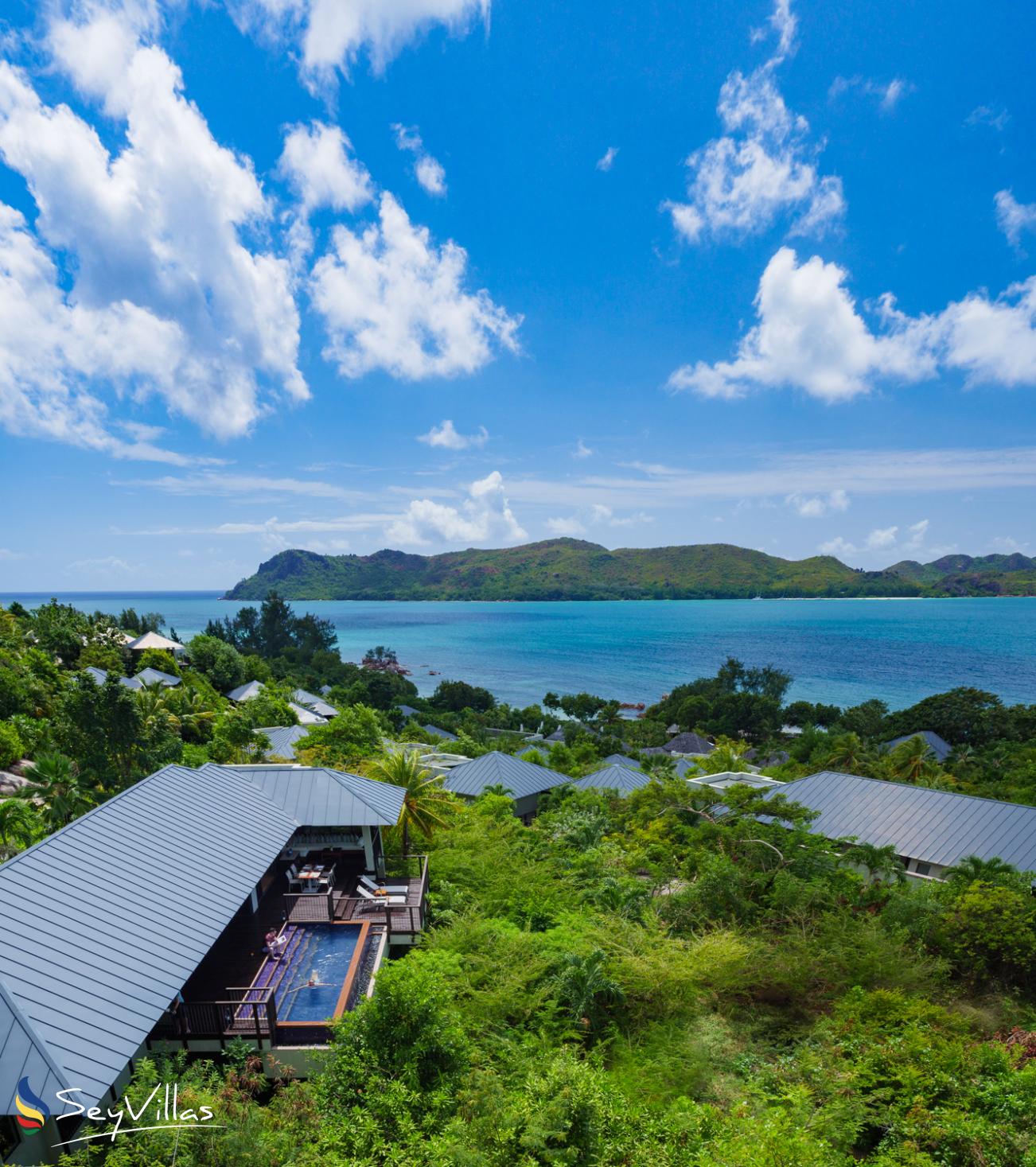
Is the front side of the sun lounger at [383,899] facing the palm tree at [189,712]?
no

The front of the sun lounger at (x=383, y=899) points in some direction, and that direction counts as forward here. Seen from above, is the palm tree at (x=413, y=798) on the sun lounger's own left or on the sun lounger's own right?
on the sun lounger's own left

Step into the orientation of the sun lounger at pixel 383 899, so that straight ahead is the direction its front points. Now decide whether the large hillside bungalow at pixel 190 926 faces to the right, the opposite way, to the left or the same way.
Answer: the same way

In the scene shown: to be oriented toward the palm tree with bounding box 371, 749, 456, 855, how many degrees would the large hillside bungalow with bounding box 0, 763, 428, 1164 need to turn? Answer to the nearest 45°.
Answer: approximately 45° to its left

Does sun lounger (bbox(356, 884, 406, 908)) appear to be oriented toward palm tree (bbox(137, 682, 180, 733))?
no

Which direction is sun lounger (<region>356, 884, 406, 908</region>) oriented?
to the viewer's right

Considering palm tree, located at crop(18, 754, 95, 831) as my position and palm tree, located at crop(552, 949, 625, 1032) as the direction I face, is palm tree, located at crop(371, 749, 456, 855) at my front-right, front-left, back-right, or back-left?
front-left

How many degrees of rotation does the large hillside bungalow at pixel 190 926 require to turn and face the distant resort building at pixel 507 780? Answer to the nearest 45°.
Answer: approximately 45° to its left
